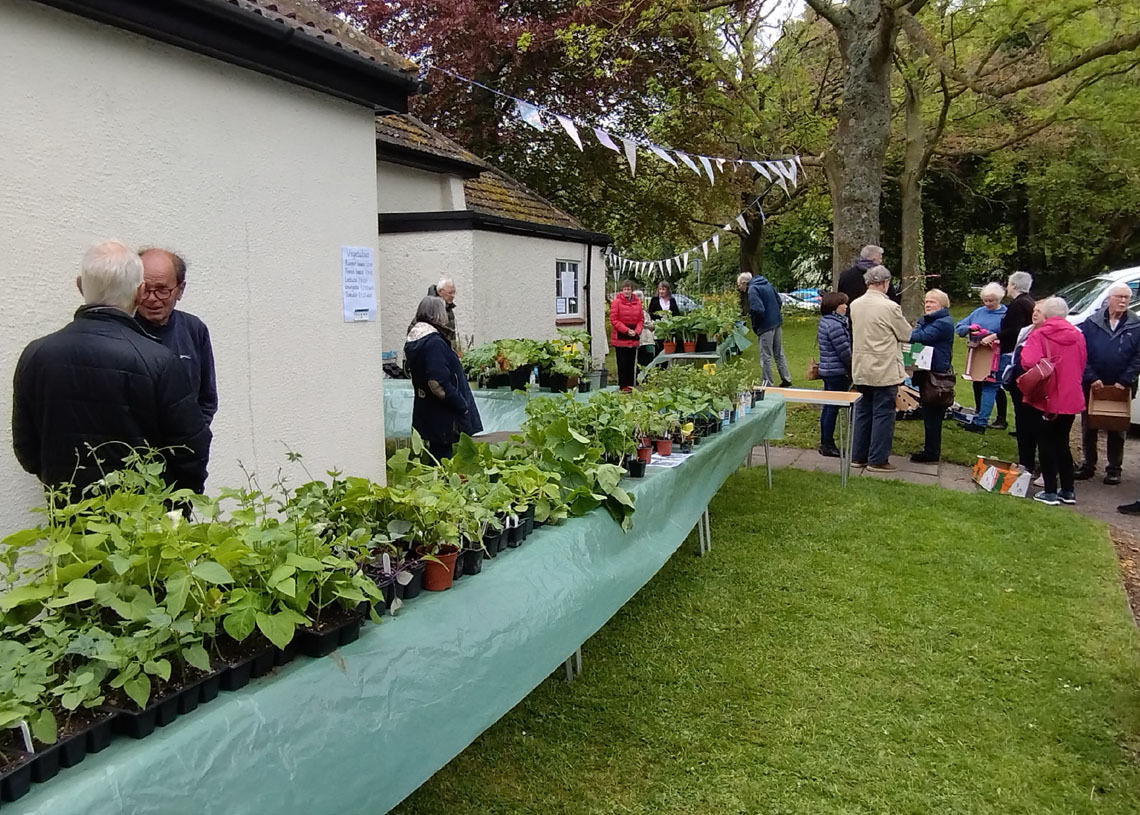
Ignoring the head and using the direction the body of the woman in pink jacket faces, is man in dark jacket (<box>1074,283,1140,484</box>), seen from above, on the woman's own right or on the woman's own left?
on the woman's own right

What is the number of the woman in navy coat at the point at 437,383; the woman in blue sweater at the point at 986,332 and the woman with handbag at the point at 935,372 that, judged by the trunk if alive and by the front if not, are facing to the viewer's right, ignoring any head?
1

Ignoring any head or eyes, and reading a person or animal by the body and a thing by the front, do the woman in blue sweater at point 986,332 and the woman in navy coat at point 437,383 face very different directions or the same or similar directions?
very different directions

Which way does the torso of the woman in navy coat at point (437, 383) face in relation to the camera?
to the viewer's right

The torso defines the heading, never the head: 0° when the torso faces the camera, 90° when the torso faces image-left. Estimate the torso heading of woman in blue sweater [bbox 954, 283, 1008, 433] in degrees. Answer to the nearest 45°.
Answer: approximately 45°

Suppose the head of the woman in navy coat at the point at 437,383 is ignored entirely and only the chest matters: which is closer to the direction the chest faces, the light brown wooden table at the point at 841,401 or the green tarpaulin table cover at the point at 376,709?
the light brown wooden table

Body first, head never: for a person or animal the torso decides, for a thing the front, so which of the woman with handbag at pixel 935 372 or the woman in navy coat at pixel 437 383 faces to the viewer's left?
the woman with handbag

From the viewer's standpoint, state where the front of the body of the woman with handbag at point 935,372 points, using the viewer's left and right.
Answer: facing to the left of the viewer

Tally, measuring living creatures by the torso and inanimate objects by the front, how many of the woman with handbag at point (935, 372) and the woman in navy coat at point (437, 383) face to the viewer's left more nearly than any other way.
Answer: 1

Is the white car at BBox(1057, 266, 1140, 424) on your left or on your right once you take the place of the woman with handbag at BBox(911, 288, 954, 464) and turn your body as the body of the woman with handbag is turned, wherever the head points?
on your right

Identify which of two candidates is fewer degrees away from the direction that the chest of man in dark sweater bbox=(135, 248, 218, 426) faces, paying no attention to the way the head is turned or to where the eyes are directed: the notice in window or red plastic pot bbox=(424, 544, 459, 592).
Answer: the red plastic pot
